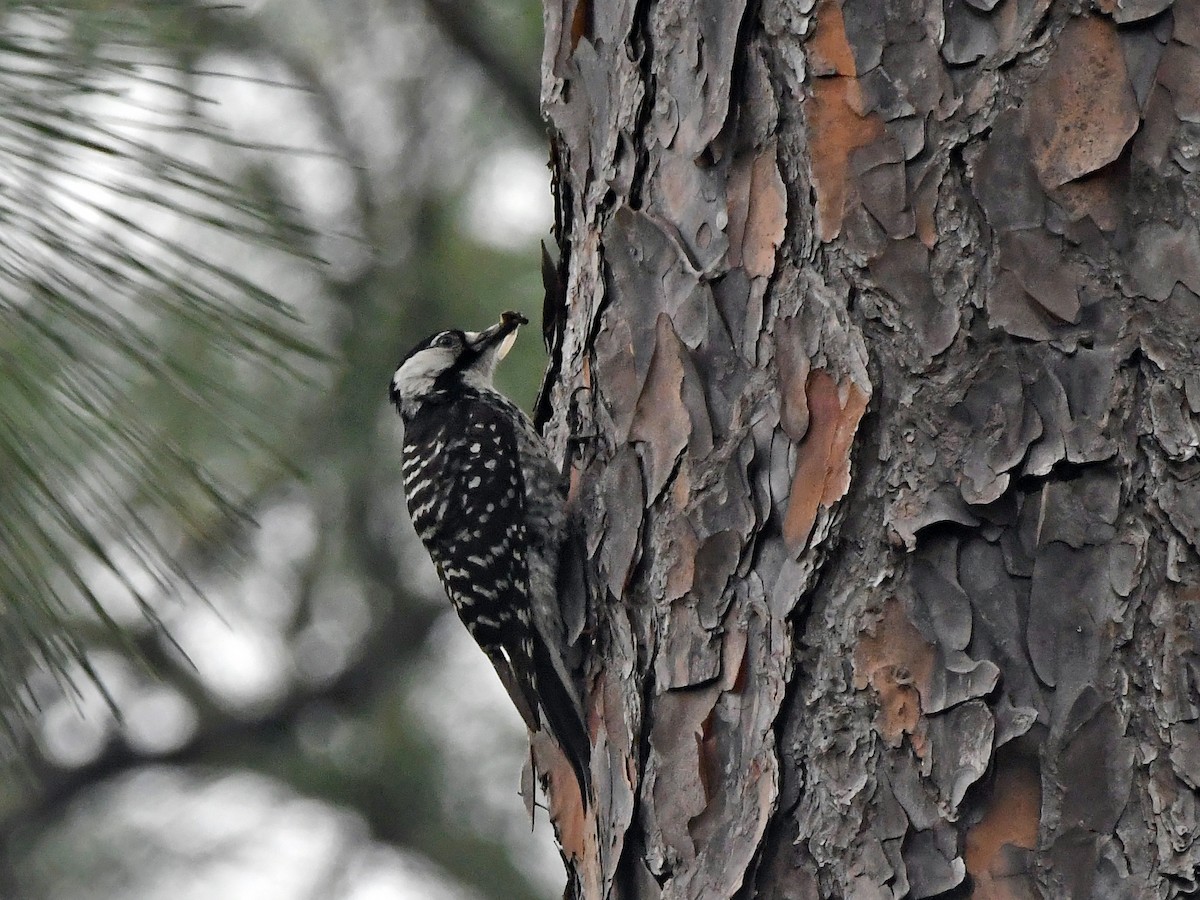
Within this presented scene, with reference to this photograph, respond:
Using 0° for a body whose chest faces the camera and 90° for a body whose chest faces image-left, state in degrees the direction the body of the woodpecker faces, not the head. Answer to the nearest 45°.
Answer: approximately 270°
